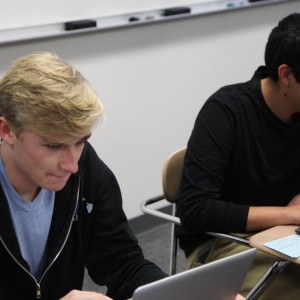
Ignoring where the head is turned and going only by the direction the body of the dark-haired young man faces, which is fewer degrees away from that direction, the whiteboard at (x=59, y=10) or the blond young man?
the blond young man

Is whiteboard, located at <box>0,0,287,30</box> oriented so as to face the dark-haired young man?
yes

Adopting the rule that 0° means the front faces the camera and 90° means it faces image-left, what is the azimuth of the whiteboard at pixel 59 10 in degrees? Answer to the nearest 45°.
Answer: approximately 315°

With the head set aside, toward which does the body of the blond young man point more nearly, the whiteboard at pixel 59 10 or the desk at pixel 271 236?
the desk

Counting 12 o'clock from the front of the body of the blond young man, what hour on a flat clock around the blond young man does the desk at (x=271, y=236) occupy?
The desk is roughly at 10 o'clock from the blond young man.

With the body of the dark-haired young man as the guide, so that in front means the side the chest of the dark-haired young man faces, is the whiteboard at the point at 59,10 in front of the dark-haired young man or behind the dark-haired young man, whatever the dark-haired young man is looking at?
behind

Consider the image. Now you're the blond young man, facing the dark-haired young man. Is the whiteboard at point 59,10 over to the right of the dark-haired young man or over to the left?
left

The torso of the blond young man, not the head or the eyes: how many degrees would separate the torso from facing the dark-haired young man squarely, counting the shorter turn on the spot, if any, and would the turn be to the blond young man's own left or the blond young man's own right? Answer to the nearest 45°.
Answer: approximately 90° to the blond young man's own left

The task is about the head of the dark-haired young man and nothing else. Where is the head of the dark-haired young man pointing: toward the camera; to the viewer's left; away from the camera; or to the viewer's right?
to the viewer's right

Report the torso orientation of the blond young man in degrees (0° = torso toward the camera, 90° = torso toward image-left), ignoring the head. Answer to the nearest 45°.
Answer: approximately 315°
